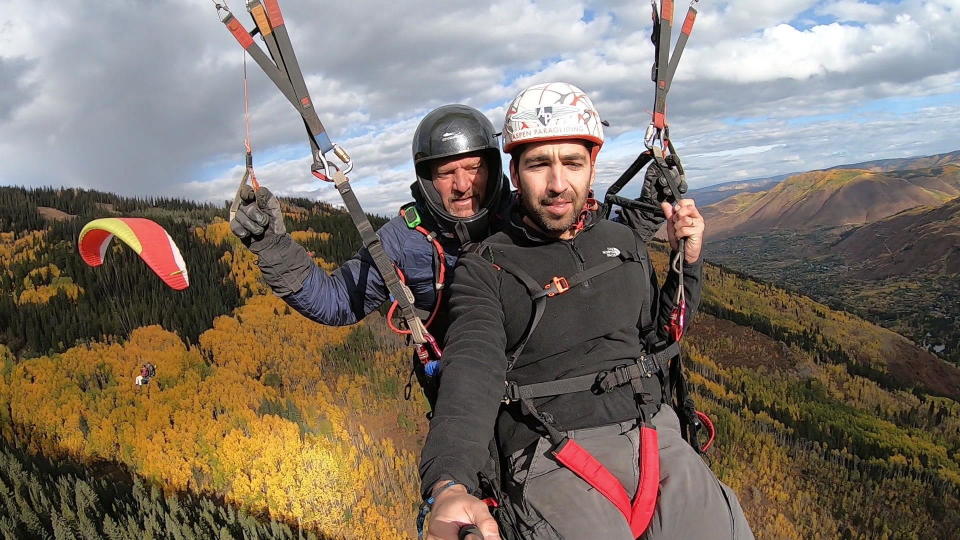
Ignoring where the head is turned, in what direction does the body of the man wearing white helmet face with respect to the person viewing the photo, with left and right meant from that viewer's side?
facing the viewer

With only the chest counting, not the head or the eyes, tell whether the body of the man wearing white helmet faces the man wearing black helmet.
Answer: no

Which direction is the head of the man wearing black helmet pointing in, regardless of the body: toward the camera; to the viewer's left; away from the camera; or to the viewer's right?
toward the camera

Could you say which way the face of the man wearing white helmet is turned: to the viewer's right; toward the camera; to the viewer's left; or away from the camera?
toward the camera

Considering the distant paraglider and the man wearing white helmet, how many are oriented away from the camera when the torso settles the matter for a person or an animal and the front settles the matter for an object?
0

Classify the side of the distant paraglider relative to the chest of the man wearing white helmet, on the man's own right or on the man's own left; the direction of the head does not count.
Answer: on the man's own right
